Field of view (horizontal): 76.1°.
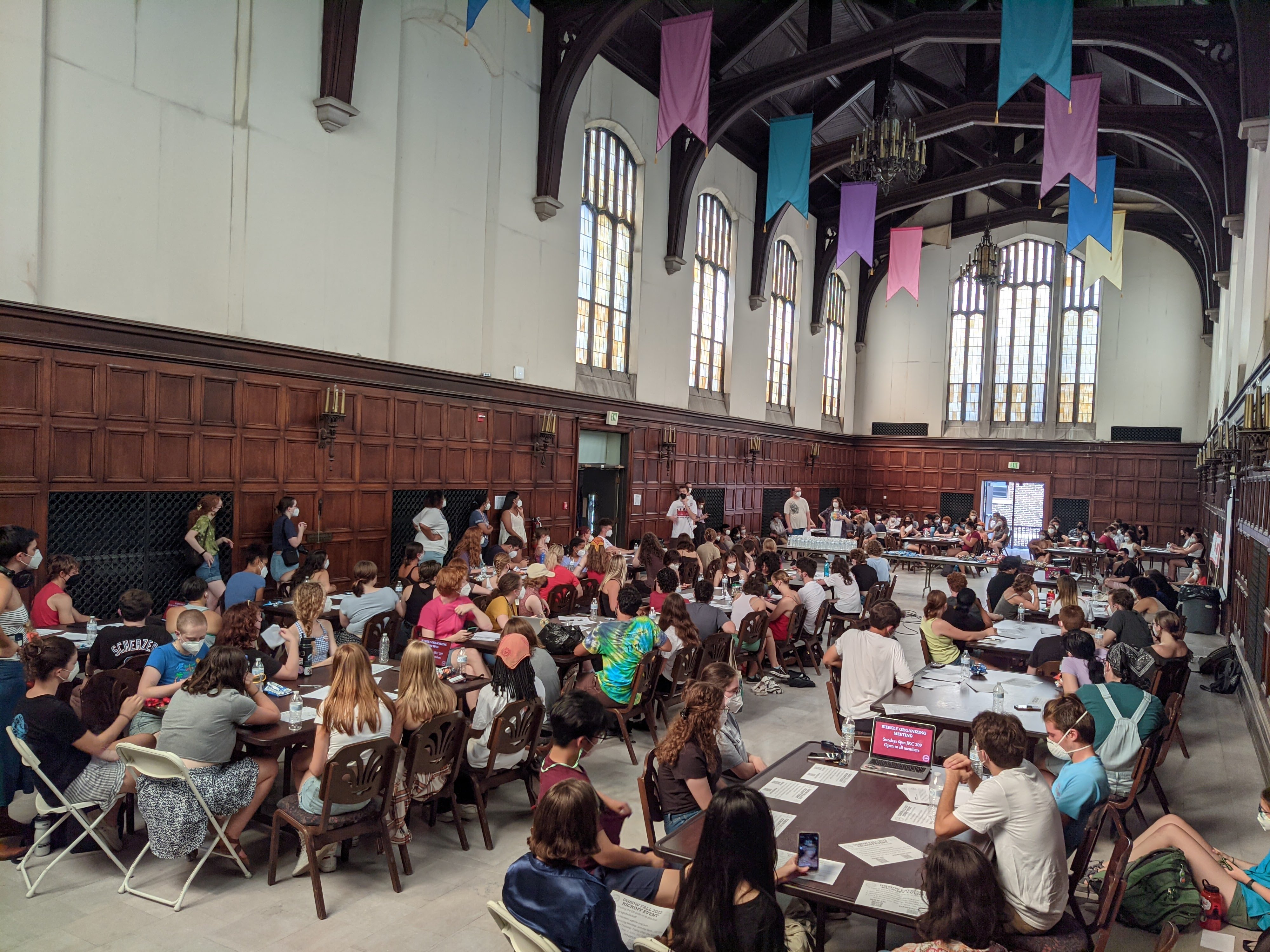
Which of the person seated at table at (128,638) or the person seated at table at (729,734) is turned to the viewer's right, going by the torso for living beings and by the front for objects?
the person seated at table at (729,734)

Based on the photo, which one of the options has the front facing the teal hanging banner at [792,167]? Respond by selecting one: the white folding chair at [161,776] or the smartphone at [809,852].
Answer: the white folding chair

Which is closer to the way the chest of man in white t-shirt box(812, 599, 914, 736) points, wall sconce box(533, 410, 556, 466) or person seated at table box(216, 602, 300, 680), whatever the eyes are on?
the wall sconce

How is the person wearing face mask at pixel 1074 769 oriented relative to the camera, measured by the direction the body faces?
to the viewer's left

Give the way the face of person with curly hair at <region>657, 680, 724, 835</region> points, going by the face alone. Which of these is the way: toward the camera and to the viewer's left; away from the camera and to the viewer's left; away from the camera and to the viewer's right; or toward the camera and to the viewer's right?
away from the camera and to the viewer's right

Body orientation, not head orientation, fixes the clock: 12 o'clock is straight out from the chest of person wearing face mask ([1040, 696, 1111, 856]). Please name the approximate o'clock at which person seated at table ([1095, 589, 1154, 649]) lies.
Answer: The person seated at table is roughly at 3 o'clock from the person wearing face mask.

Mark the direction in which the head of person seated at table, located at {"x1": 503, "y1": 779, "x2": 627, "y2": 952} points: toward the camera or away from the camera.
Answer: away from the camera

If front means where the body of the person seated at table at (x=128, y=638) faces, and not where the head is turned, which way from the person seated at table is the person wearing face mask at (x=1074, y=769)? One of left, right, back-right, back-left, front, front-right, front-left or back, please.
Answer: back-right

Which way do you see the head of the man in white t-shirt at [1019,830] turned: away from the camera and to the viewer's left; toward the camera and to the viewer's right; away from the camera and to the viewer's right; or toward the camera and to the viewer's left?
away from the camera and to the viewer's left

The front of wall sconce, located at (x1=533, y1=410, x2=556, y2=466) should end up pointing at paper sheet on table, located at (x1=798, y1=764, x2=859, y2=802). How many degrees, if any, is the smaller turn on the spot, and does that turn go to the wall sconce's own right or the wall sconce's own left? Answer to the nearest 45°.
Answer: approximately 45° to the wall sconce's own right

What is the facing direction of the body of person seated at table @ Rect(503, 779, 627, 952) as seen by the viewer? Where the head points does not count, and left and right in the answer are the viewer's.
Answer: facing away from the viewer and to the right of the viewer

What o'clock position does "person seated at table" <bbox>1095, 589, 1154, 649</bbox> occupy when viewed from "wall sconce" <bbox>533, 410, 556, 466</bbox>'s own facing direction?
The person seated at table is roughly at 12 o'clock from the wall sconce.

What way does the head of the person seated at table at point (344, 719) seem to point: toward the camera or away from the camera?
away from the camera

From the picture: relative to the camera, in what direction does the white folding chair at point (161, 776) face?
facing away from the viewer and to the right of the viewer
